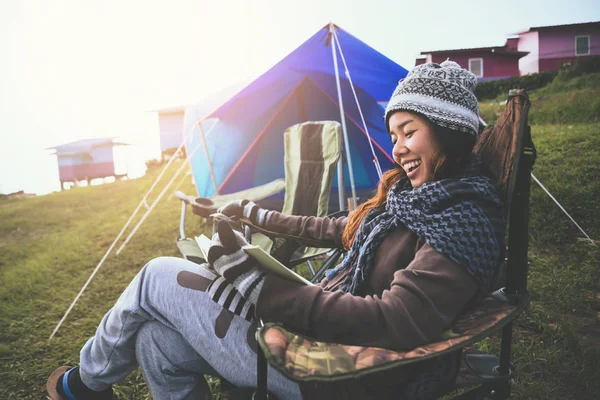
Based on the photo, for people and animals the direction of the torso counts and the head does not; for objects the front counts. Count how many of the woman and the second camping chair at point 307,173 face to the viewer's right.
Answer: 0

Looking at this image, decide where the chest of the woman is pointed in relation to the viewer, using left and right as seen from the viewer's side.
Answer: facing to the left of the viewer

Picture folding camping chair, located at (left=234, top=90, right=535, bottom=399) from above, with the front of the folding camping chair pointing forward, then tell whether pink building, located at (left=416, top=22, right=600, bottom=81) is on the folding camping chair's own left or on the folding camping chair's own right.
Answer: on the folding camping chair's own right

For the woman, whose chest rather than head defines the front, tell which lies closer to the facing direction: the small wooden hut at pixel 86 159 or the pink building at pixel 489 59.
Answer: the small wooden hut

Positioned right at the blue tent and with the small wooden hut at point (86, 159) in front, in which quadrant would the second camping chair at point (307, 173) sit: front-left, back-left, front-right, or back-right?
back-left

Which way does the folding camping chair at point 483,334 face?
to the viewer's left

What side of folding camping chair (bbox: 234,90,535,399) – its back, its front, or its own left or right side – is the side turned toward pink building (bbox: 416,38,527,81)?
right

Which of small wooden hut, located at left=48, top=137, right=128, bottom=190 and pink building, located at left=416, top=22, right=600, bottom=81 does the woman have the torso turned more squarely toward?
the small wooden hut

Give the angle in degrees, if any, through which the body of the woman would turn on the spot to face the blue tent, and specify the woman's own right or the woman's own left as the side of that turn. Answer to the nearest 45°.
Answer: approximately 90° to the woman's own right

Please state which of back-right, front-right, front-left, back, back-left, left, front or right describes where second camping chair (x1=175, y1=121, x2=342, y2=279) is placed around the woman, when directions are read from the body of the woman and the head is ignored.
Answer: right

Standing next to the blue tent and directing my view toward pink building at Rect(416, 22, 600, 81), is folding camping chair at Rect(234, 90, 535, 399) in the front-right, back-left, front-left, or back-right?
back-right

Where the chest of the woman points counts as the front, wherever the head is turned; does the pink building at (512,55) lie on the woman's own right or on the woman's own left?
on the woman's own right
